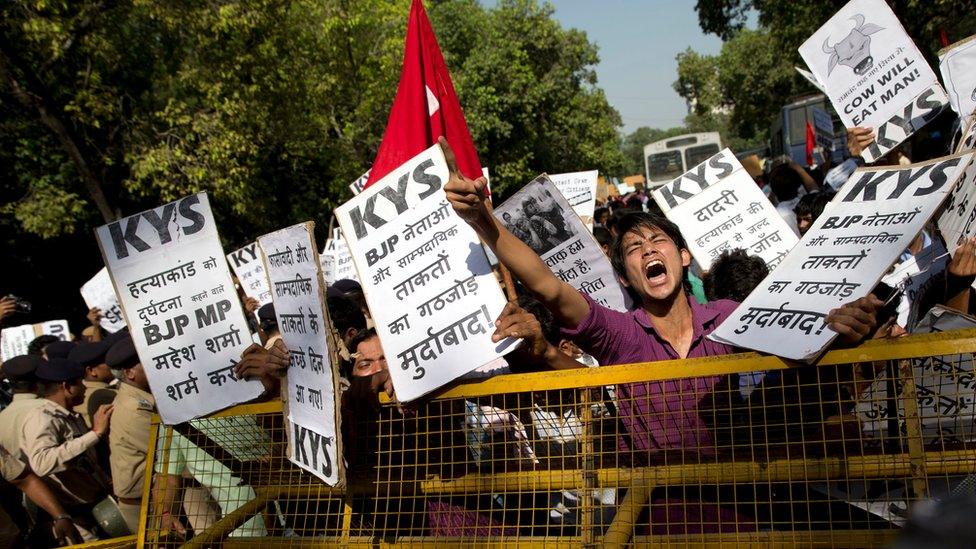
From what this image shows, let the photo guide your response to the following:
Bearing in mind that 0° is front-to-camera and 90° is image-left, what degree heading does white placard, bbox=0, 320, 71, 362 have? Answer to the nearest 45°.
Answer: approximately 0°

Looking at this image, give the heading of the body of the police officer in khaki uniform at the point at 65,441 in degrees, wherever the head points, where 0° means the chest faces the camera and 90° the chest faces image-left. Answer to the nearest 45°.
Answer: approximately 270°

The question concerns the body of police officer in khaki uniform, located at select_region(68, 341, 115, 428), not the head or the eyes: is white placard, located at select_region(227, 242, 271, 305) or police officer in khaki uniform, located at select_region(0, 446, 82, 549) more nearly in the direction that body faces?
the white placard

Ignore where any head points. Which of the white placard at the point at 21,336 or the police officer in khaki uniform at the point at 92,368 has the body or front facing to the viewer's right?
the police officer in khaki uniform

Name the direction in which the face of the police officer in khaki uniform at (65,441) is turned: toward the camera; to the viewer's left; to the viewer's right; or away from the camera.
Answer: to the viewer's right

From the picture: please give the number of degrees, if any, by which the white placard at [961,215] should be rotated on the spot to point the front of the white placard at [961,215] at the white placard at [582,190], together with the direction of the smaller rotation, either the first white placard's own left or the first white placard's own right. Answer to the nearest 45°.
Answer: approximately 135° to the first white placard's own right

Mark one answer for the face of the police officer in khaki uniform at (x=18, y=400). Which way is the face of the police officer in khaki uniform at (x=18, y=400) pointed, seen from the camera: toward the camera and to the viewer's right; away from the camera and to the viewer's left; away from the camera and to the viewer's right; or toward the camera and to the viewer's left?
away from the camera and to the viewer's right

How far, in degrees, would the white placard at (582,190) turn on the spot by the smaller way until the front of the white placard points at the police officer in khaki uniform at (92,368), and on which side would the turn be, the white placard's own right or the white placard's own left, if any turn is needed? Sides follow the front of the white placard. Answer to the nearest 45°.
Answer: approximately 45° to the white placard's own right

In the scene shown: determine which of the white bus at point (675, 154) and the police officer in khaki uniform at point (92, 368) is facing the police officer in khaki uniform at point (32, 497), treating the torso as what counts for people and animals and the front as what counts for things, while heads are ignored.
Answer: the white bus
